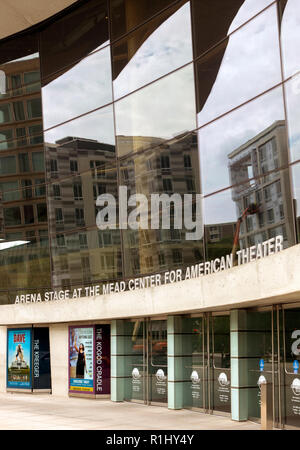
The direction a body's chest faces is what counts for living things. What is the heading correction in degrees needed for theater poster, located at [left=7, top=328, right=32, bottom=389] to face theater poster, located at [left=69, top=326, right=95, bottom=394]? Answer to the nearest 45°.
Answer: approximately 90° to its left

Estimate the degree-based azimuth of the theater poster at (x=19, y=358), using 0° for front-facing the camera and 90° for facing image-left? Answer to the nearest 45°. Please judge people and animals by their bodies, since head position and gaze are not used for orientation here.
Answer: approximately 45°

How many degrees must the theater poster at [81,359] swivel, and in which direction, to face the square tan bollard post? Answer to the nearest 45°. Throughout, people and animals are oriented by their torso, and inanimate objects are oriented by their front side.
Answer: approximately 45° to its left

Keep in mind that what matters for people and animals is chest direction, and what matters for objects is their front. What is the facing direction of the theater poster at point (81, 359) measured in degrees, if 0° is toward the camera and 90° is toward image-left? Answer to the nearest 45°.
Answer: approximately 45°

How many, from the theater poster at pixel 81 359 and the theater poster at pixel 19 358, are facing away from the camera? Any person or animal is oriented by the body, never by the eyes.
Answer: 0

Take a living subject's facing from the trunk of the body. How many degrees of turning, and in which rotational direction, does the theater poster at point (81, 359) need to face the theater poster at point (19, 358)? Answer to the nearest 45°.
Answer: approximately 90° to its right
